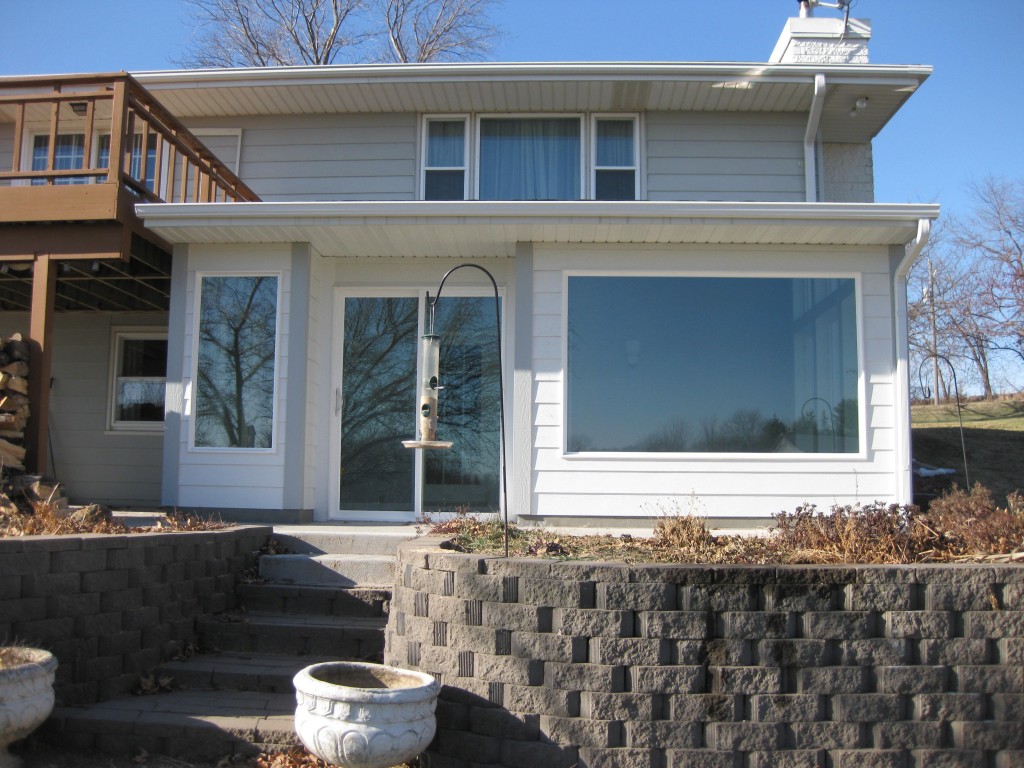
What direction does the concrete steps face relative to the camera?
toward the camera

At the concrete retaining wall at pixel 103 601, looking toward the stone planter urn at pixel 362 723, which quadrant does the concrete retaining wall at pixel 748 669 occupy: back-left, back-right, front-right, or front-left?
front-left

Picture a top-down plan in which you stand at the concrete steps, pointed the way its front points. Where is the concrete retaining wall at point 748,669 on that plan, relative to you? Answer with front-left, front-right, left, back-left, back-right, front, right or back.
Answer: front-left

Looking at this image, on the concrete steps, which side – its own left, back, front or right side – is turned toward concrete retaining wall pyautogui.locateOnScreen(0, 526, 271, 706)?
right

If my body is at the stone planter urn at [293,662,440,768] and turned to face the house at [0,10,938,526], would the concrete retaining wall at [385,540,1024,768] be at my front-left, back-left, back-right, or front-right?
front-right

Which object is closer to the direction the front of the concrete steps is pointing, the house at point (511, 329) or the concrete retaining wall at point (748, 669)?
the concrete retaining wall

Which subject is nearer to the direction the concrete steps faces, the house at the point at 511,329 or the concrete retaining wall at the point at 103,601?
the concrete retaining wall
